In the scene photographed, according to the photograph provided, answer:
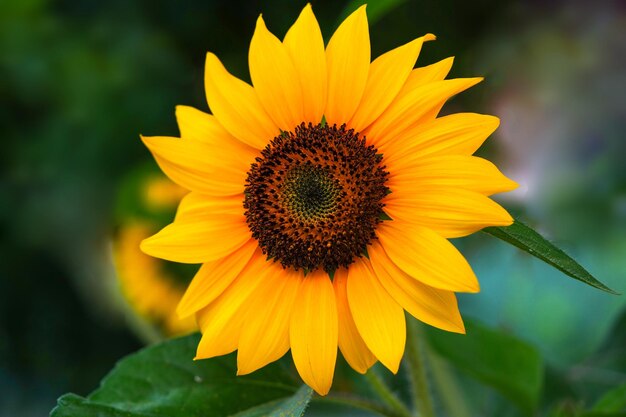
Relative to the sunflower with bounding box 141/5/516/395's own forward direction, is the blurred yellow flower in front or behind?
behind

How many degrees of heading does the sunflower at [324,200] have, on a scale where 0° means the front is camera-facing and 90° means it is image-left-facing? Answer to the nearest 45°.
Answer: approximately 0°

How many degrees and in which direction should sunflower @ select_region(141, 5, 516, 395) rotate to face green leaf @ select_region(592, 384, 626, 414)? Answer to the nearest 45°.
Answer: approximately 90° to its left

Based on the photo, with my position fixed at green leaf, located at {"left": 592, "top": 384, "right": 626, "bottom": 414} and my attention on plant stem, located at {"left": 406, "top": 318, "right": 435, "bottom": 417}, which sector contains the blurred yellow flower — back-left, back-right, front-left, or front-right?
front-right
